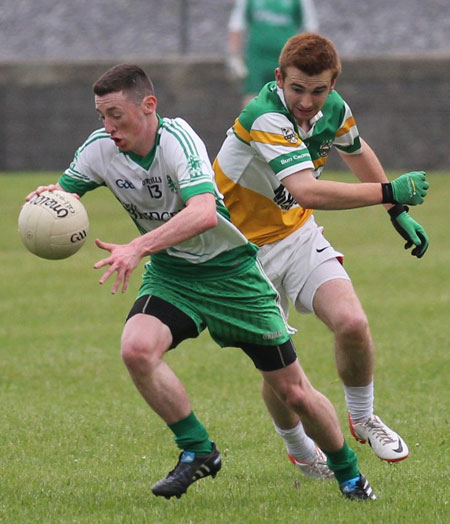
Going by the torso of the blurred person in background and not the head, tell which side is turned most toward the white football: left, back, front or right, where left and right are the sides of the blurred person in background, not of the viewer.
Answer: front

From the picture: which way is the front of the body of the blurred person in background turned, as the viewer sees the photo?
toward the camera
